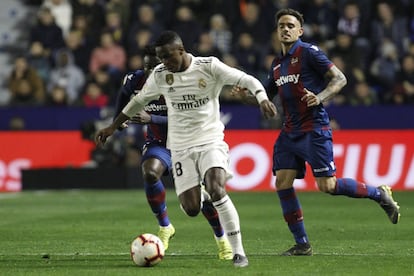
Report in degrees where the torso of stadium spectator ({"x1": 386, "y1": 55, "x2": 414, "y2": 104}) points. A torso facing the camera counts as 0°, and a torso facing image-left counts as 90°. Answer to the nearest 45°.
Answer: approximately 0°

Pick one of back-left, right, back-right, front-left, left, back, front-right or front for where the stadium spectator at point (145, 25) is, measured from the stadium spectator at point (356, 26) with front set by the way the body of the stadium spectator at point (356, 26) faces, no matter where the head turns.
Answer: right

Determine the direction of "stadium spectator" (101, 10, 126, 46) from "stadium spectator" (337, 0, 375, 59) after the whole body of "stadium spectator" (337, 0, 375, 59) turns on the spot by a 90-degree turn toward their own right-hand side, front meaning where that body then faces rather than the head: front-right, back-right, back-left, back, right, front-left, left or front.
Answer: front

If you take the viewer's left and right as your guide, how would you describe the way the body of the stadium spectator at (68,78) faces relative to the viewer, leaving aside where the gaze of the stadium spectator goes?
facing the viewer

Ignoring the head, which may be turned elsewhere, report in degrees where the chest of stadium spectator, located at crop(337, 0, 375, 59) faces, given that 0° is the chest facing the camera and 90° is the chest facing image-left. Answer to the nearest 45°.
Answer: approximately 0°

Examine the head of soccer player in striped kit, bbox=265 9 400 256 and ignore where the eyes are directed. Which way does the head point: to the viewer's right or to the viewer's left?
to the viewer's left

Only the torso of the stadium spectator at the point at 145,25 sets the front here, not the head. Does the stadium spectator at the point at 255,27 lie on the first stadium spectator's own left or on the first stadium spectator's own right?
on the first stadium spectator's own left

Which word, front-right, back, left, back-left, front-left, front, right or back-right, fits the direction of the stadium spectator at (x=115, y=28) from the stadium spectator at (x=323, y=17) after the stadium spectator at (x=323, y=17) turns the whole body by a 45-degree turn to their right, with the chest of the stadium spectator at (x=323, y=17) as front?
front-right

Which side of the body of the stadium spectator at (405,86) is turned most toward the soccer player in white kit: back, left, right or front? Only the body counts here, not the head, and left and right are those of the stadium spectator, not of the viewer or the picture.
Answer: front

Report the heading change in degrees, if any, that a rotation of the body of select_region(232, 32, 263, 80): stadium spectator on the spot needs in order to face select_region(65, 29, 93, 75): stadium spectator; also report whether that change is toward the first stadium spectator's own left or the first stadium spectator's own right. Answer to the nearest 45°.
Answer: approximately 90° to the first stadium spectator's own right

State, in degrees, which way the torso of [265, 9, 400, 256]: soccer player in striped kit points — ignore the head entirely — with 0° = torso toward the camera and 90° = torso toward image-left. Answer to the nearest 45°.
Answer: approximately 45°

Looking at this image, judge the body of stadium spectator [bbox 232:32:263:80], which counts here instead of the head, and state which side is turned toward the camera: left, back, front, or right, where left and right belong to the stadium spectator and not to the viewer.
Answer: front

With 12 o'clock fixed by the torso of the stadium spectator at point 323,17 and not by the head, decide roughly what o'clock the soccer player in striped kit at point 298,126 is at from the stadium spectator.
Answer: The soccer player in striped kit is roughly at 12 o'clock from the stadium spectator.
